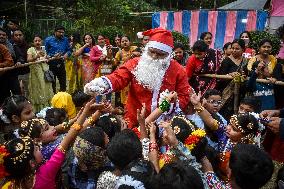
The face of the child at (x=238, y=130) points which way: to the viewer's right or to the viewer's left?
to the viewer's left

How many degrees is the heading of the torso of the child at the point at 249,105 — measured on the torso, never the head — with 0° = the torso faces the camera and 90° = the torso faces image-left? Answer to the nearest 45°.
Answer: approximately 45°

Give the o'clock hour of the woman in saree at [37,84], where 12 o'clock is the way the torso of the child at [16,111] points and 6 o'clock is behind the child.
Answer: The woman in saree is roughly at 9 o'clock from the child.

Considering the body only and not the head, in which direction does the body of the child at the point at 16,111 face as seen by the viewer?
to the viewer's right

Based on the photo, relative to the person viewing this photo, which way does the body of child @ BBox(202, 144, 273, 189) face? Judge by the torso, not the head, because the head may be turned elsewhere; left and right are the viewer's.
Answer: facing away from the viewer and to the left of the viewer

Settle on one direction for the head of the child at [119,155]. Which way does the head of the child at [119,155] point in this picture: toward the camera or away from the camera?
away from the camera

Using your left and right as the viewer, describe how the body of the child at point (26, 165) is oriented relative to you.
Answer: facing away from the viewer and to the right of the viewer

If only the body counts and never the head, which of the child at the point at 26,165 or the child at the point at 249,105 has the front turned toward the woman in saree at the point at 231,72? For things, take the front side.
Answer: the child at the point at 26,165

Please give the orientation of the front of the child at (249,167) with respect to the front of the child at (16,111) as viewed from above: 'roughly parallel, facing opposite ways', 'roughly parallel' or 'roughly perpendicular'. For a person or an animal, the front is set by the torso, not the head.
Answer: roughly perpendicular

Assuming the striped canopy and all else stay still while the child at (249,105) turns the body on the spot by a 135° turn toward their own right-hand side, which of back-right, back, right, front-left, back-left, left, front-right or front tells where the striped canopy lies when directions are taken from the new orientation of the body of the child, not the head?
front

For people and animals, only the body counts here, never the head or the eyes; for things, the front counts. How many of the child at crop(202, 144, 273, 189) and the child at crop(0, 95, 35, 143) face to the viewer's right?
1
